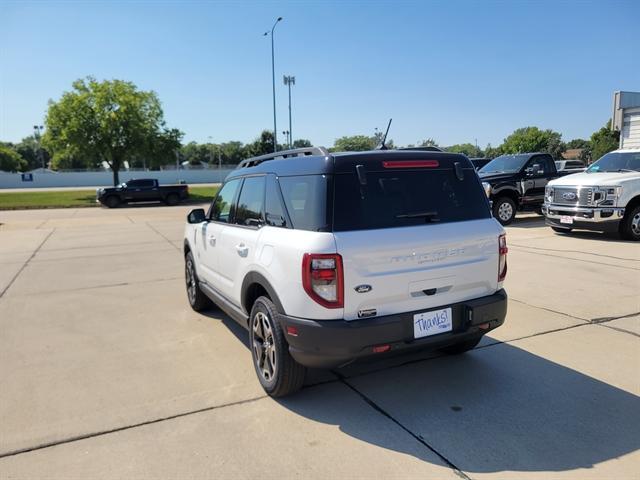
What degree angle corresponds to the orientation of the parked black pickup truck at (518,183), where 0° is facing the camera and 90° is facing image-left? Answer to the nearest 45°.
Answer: approximately 45°

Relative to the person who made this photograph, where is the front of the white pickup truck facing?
facing the viewer and to the left of the viewer

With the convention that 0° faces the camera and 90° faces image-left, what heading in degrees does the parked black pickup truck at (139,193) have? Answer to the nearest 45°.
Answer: approximately 90°

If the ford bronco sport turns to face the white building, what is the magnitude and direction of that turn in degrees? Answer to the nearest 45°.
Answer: approximately 90° to its right

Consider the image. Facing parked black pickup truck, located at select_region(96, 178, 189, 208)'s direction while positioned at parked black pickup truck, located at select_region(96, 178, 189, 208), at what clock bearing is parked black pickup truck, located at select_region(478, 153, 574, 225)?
parked black pickup truck, located at select_region(478, 153, 574, 225) is roughly at 8 o'clock from parked black pickup truck, located at select_region(96, 178, 189, 208).

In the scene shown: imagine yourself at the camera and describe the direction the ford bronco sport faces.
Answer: facing away from the viewer and to the left of the viewer

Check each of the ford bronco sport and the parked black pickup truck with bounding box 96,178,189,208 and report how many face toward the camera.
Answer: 0

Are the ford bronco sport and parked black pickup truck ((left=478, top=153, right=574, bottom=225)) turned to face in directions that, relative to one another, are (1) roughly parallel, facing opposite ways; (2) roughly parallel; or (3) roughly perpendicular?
roughly perpendicular

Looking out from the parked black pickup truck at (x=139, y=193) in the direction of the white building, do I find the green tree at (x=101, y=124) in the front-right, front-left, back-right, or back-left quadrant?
back-left

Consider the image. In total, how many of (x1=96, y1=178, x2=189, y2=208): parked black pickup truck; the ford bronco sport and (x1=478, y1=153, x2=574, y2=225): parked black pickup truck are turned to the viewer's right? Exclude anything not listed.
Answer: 0

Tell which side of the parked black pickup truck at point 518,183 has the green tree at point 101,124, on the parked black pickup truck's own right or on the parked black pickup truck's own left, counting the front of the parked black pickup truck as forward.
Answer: on the parked black pickup truck's own right

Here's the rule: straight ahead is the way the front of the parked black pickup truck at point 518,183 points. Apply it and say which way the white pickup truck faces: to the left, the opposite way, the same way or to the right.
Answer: the same way
